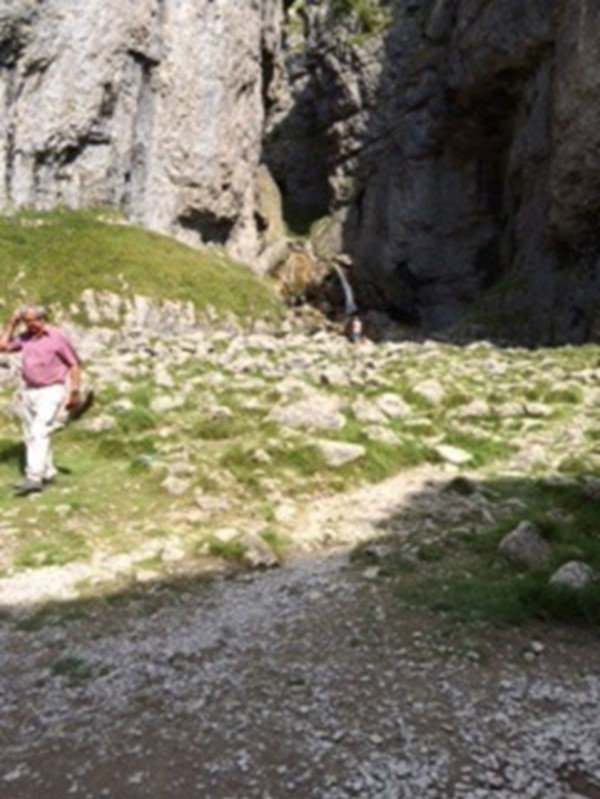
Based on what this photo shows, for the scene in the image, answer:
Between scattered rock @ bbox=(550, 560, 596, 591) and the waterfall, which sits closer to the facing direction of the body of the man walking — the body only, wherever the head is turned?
the scattered rock

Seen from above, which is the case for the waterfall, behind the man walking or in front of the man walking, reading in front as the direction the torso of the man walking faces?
behind

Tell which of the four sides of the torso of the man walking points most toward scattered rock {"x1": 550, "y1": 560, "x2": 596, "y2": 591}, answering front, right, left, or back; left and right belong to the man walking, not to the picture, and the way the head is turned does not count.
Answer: left

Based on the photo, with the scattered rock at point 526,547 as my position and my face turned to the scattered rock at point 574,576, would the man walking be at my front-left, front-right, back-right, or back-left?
back-right

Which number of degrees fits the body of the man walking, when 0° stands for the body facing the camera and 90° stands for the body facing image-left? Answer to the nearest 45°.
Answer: approximately 45°

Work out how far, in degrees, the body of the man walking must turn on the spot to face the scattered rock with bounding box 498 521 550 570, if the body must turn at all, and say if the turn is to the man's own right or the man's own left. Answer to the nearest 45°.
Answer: approximately 90° to the man's own left

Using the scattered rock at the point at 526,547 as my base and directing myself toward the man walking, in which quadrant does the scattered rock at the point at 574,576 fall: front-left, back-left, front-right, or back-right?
back-left

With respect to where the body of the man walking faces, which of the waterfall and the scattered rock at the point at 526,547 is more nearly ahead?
the scattered rock
